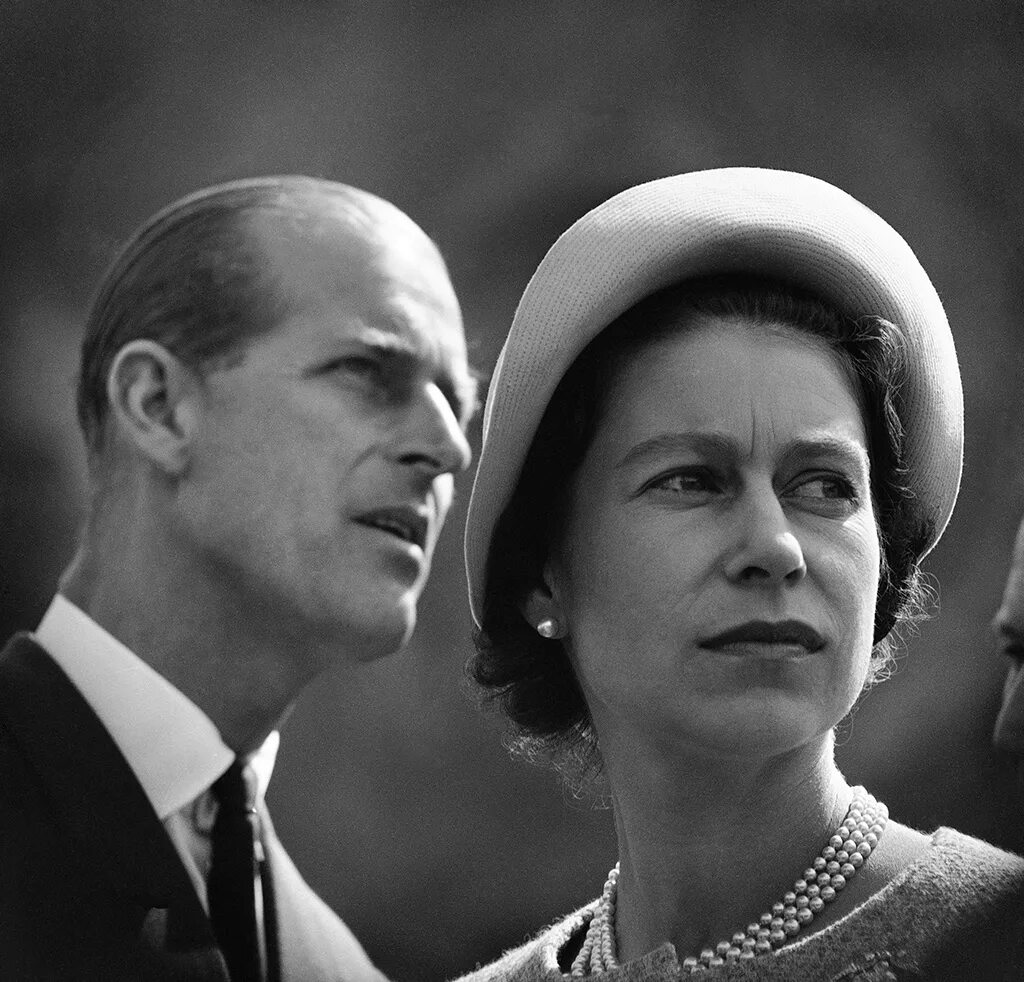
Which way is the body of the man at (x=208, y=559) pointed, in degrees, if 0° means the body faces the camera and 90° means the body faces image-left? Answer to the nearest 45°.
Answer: approximately 315°

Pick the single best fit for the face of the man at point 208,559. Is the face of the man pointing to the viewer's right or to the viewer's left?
to the viewer's right
